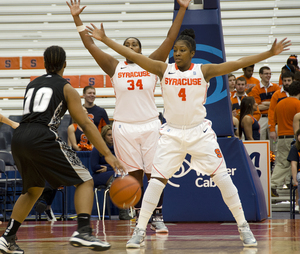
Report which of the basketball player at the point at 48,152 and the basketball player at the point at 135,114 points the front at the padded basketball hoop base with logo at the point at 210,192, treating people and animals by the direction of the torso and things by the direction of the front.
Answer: the basketball player at the point at 48,152

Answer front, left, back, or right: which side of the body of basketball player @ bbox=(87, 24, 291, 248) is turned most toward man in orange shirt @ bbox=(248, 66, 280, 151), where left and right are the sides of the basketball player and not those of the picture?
back

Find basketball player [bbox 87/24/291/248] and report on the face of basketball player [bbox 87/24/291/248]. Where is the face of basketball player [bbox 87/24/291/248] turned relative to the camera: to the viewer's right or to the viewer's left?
to the viewer's left

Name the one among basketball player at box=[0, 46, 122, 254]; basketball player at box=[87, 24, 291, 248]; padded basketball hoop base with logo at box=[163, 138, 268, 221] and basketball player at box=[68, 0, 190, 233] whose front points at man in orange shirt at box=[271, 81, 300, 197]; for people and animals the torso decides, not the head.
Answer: basketball player at box=[0, 46, 122, 254]

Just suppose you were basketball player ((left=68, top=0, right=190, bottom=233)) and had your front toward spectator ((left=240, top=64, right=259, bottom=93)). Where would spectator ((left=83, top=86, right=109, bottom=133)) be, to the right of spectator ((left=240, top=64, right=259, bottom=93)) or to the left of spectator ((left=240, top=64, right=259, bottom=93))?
left

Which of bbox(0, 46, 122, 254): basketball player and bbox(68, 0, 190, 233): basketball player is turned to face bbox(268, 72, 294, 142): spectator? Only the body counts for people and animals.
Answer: bbox(0, 46, 122, 254): basketball player

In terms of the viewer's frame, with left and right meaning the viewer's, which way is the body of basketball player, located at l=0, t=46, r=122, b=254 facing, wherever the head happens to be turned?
facing away from the viewer and to the right of the viewer

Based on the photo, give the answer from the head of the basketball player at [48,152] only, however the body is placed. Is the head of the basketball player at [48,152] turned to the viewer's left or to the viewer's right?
to the viewer's right
